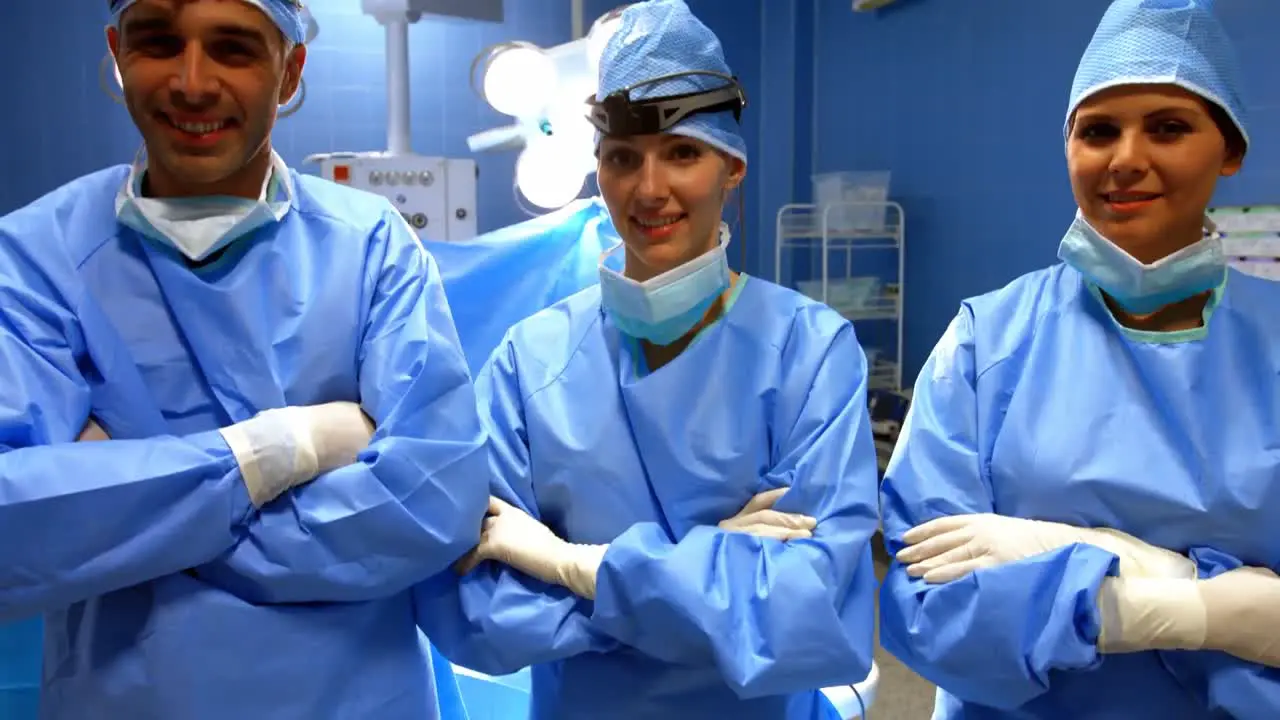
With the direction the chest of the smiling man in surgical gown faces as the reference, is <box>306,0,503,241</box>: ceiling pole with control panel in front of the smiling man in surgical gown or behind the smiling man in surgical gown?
behind

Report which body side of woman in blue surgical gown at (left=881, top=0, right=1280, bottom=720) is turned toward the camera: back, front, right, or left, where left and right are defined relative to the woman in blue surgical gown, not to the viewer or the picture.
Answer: front

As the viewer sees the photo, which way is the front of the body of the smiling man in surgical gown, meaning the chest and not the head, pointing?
toward the camera

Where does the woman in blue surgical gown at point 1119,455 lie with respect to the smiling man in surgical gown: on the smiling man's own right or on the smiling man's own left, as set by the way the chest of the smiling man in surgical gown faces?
on the smiling man's own left

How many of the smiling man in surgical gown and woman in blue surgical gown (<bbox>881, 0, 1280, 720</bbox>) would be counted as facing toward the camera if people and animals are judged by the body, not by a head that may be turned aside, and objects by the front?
2
